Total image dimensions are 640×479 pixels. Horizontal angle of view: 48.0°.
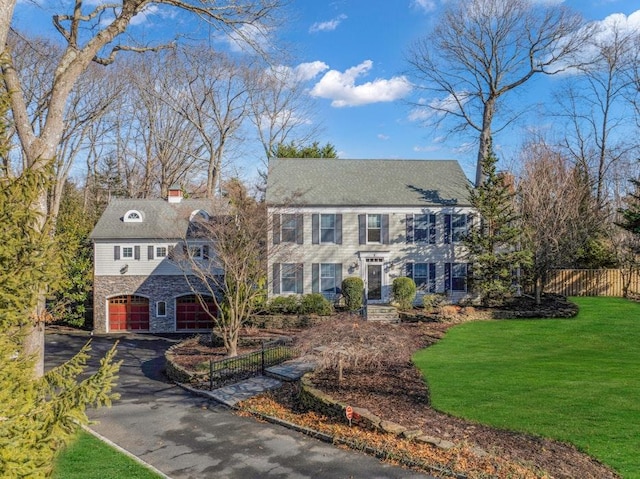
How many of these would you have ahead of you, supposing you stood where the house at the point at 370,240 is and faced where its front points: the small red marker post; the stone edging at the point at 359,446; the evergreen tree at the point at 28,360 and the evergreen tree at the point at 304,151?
3

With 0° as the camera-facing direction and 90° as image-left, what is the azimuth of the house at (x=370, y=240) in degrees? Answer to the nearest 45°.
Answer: approximately 0°

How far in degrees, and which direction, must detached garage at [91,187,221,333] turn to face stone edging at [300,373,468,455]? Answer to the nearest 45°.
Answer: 0° — it already faces it

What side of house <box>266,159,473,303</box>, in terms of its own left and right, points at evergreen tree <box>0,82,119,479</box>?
front

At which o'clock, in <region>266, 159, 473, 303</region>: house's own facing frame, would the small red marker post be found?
The small red marker post is roughly at 12 o'clock from the house.

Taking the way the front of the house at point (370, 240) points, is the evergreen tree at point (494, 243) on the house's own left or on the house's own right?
on the house's own left

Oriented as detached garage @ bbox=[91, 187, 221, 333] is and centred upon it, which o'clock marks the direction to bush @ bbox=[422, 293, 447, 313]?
The bush is roughly at 10 o'clock from the detached garage.

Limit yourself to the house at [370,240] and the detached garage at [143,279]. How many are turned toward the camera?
2

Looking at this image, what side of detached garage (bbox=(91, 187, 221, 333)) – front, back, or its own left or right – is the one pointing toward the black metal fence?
front

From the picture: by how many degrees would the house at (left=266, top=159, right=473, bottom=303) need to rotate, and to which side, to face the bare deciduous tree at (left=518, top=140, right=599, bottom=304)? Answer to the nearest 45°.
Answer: approximately 90° to its left

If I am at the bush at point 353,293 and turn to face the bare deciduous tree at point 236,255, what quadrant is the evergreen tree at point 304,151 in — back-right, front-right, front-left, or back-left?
back-right

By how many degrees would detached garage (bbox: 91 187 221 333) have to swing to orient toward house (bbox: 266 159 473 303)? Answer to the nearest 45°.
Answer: approximately 45° to its left
